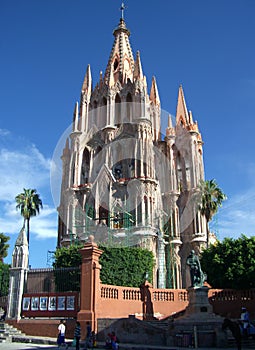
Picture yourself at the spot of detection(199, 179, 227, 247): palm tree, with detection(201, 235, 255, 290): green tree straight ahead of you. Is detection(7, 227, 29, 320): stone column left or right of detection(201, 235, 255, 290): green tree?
right

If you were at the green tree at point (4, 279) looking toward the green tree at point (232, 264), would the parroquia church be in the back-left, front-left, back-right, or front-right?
front-left

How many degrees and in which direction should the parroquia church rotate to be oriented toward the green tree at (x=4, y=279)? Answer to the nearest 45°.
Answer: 0° — it already faces it

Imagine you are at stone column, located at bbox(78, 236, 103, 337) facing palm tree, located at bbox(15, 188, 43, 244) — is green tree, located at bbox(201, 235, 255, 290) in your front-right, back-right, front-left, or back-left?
front-right

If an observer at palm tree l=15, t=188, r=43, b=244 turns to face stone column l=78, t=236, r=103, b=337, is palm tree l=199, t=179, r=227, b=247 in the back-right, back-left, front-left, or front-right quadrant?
front-left

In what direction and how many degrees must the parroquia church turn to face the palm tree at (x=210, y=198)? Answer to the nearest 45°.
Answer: approximately 90° to its left

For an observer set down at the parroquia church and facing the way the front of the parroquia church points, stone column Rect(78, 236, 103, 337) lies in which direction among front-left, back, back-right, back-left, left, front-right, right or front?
front-left

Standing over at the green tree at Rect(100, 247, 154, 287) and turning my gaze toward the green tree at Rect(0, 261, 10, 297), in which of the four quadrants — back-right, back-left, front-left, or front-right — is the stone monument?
back-left

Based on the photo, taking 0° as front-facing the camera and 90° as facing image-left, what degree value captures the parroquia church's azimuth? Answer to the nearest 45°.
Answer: approximately 45°

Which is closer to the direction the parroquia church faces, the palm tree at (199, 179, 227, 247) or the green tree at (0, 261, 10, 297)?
the green tree

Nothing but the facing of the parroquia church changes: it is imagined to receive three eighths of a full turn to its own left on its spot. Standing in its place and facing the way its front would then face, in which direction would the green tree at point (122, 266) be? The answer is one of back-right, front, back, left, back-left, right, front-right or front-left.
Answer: right

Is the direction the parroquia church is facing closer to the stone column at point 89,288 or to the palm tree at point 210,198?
the stone column
